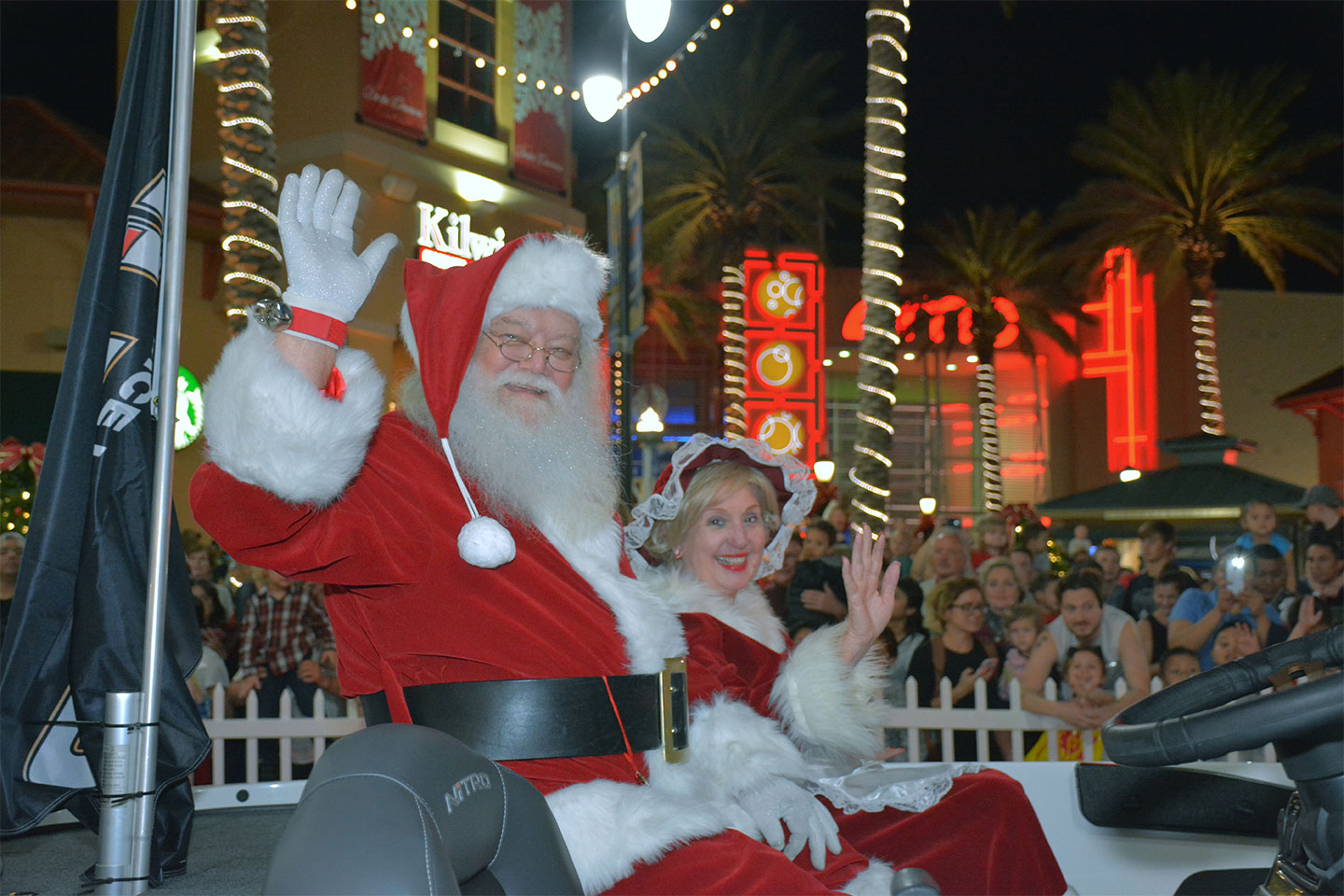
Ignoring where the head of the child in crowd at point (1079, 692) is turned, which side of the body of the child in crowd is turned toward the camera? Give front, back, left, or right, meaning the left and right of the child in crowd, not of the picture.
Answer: front

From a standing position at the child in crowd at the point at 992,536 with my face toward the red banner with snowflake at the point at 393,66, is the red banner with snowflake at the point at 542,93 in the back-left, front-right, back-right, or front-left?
front-right

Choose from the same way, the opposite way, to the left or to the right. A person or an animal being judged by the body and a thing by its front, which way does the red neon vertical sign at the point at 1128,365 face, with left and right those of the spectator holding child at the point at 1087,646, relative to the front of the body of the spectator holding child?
the same way

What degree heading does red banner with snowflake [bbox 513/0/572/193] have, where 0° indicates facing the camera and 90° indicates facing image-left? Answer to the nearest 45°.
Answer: approximately 315°

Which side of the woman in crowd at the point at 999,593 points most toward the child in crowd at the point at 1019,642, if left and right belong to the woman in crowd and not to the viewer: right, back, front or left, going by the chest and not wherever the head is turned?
front

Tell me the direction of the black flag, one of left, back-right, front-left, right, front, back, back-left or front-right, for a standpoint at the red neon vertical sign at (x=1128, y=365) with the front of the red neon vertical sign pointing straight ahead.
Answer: front

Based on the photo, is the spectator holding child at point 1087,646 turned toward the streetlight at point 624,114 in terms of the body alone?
no

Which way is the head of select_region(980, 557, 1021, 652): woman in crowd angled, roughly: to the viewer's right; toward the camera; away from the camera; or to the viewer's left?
toward the camera

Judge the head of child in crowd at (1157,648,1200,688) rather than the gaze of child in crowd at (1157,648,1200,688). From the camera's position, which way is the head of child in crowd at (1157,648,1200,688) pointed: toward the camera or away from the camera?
toward the camera

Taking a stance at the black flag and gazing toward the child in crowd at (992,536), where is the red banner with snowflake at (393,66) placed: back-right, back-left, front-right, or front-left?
front-left

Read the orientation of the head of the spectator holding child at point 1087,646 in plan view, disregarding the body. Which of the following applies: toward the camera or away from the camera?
toward the camera

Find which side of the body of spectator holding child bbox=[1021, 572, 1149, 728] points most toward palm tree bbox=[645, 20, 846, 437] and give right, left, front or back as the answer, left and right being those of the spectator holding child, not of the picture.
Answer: back

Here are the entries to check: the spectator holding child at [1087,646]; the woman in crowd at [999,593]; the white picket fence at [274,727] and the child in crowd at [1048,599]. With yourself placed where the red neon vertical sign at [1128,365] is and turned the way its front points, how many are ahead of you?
4

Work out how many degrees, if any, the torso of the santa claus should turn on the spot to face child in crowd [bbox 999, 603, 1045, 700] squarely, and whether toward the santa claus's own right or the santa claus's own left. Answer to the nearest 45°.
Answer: approximately 90° to the santa claus's own left
